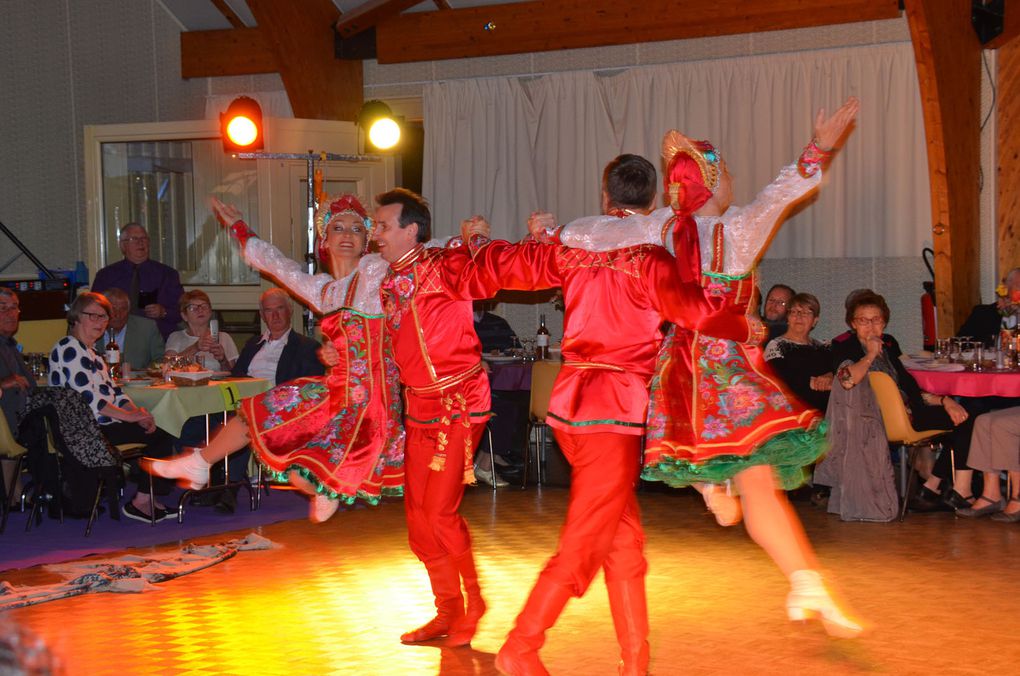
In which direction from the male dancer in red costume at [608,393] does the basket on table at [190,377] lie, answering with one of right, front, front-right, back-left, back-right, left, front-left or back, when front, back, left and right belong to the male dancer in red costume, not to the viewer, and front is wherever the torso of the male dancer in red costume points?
front-left

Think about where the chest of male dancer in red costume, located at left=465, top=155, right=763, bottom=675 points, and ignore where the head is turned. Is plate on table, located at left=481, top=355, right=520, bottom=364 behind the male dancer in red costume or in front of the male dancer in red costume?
in front

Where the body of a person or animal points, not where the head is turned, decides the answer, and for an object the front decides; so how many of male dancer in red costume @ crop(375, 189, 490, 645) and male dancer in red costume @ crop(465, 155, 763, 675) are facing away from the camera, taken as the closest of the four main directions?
1

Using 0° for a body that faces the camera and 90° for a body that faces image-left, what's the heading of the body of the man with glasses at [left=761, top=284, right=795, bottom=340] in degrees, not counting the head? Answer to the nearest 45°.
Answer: approximately 45°

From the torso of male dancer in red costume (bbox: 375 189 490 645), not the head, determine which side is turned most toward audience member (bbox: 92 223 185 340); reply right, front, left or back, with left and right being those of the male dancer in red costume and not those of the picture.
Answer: right

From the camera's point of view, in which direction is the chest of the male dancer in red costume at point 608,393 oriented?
away from the camera

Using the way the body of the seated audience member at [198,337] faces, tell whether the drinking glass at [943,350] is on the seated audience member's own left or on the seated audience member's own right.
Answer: on the seated audience member's own left

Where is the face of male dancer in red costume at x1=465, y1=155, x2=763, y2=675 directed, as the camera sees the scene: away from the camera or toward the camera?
away from the camera

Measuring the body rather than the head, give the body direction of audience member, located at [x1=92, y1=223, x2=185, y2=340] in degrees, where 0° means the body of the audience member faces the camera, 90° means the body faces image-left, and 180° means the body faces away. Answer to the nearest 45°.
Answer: approximately 0°

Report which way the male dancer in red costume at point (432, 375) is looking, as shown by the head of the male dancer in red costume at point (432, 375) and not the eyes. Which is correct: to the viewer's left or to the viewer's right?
to the viewer's left
